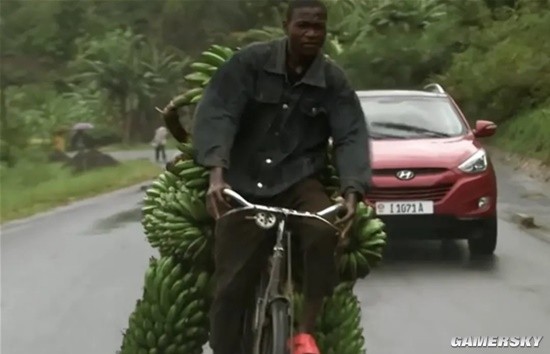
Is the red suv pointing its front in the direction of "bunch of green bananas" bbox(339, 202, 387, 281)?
yes

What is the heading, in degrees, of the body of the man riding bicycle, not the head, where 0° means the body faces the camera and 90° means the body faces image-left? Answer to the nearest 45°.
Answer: approximately 0°

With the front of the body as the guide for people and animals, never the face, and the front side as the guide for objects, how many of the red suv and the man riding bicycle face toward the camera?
2
